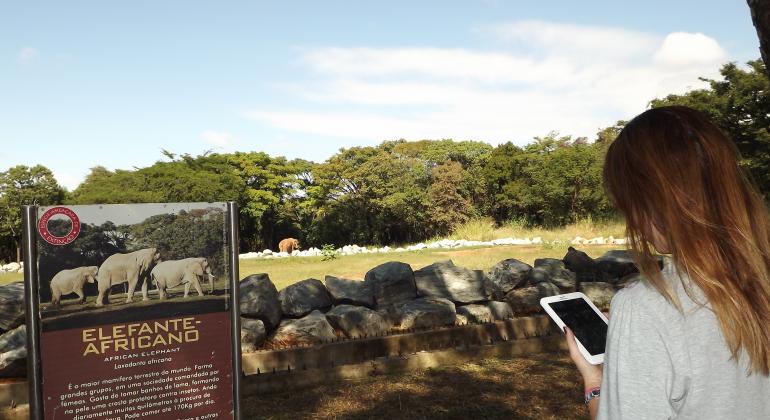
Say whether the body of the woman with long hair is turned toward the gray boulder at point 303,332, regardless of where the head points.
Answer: yes

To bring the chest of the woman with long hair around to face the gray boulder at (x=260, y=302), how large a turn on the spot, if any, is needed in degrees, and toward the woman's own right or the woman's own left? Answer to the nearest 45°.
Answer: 0° — they already face it

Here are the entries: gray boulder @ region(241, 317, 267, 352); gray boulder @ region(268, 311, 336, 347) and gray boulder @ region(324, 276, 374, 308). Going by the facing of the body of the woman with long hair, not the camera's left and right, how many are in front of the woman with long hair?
3

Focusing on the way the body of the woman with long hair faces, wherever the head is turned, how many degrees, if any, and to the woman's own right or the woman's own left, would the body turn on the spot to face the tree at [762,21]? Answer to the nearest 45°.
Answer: approximately 45° to the woman's own right

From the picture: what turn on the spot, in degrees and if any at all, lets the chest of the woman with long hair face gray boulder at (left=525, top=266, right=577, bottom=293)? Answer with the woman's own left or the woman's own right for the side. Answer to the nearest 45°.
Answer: approximately 45° to the woman's own right

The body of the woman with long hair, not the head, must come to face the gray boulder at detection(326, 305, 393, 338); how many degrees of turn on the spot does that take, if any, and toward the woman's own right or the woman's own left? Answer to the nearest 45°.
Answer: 0° — they already face it

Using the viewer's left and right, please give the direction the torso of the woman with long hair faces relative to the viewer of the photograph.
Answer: facing away from the viewer and to the left of the viewer

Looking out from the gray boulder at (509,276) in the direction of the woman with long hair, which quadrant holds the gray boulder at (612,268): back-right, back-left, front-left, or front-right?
back-left

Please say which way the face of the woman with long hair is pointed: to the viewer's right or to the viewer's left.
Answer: to the viewer's left
